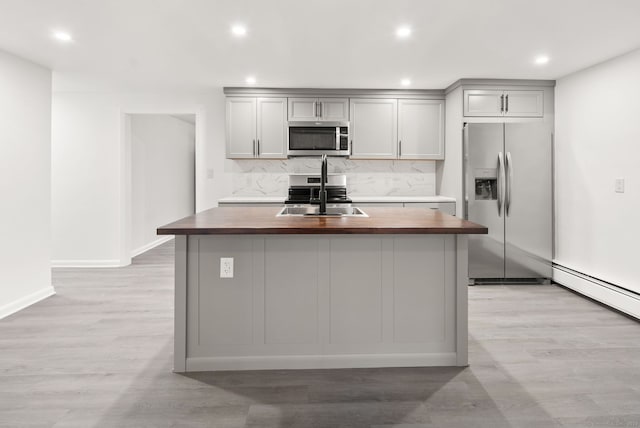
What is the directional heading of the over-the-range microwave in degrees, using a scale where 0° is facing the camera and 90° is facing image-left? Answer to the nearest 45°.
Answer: approximately 0°

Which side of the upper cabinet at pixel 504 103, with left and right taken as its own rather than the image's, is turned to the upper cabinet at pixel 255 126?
right

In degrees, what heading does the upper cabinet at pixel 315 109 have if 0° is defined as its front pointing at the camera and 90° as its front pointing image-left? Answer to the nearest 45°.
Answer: approximately 0°

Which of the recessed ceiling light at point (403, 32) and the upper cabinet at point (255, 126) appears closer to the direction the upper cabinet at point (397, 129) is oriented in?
the recessed ceiling light
